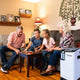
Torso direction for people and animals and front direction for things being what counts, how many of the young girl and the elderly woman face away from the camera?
0

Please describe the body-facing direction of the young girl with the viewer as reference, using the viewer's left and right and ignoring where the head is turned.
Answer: facing the viewer and to the left of the viewer

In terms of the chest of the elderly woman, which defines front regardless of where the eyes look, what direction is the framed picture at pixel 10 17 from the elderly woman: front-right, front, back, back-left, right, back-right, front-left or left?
front-right

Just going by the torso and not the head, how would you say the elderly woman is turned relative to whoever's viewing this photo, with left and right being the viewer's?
facing to the left of the viewer

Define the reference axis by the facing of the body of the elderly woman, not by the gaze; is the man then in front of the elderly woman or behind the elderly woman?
in front

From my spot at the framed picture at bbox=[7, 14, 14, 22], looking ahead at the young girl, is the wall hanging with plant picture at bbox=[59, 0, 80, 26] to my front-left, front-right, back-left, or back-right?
front-left

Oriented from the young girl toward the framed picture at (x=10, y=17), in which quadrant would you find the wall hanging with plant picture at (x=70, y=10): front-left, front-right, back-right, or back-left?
back-right

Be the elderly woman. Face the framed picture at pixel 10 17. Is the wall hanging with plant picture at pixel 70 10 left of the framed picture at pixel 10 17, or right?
right

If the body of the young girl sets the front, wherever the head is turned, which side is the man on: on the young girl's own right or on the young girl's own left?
on the young girl's own right
